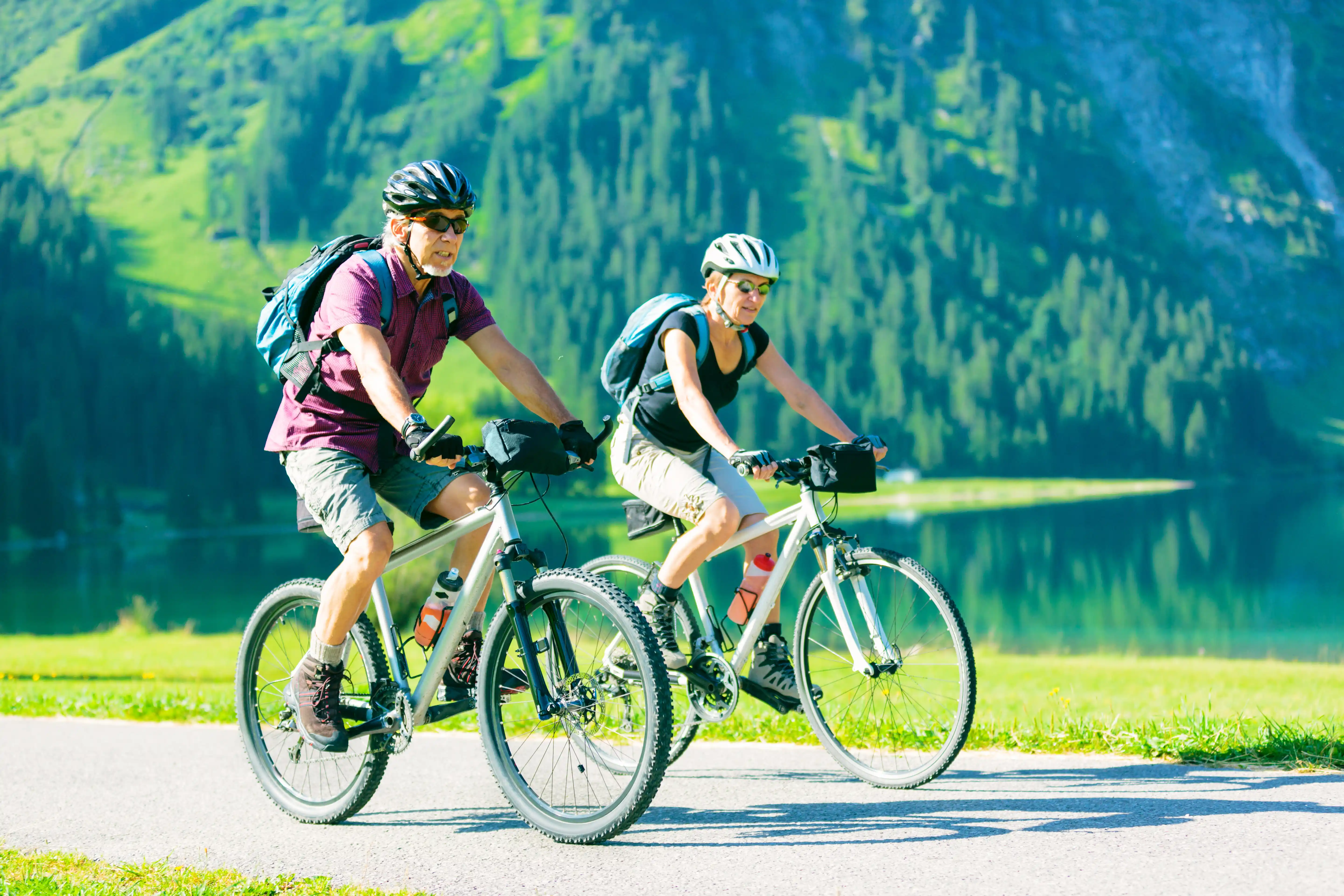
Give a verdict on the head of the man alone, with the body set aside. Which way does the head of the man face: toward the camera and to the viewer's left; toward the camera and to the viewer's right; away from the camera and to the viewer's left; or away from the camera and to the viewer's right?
toward the camera and to the viewer's right

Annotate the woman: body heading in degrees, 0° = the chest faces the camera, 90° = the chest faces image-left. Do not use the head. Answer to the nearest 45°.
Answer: approximately 315°

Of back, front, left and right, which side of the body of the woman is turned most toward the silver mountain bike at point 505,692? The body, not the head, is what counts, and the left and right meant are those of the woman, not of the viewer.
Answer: right

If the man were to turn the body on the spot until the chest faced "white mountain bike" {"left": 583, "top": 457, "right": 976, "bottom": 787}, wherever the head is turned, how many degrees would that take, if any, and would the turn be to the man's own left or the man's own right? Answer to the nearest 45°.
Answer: approximately 45° to the man's own left

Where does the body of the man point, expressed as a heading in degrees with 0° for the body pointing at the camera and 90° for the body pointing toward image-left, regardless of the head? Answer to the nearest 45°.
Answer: approximately 315°

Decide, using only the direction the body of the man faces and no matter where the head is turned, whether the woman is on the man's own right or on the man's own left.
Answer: on the man's own left

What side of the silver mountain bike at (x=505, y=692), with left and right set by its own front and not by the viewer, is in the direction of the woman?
left

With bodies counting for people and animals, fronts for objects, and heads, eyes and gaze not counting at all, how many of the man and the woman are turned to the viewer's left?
0

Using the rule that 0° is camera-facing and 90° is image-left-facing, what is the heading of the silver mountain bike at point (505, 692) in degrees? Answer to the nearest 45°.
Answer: approximately 315°

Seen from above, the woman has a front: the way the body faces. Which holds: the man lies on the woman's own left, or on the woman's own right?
on the woman's own right
